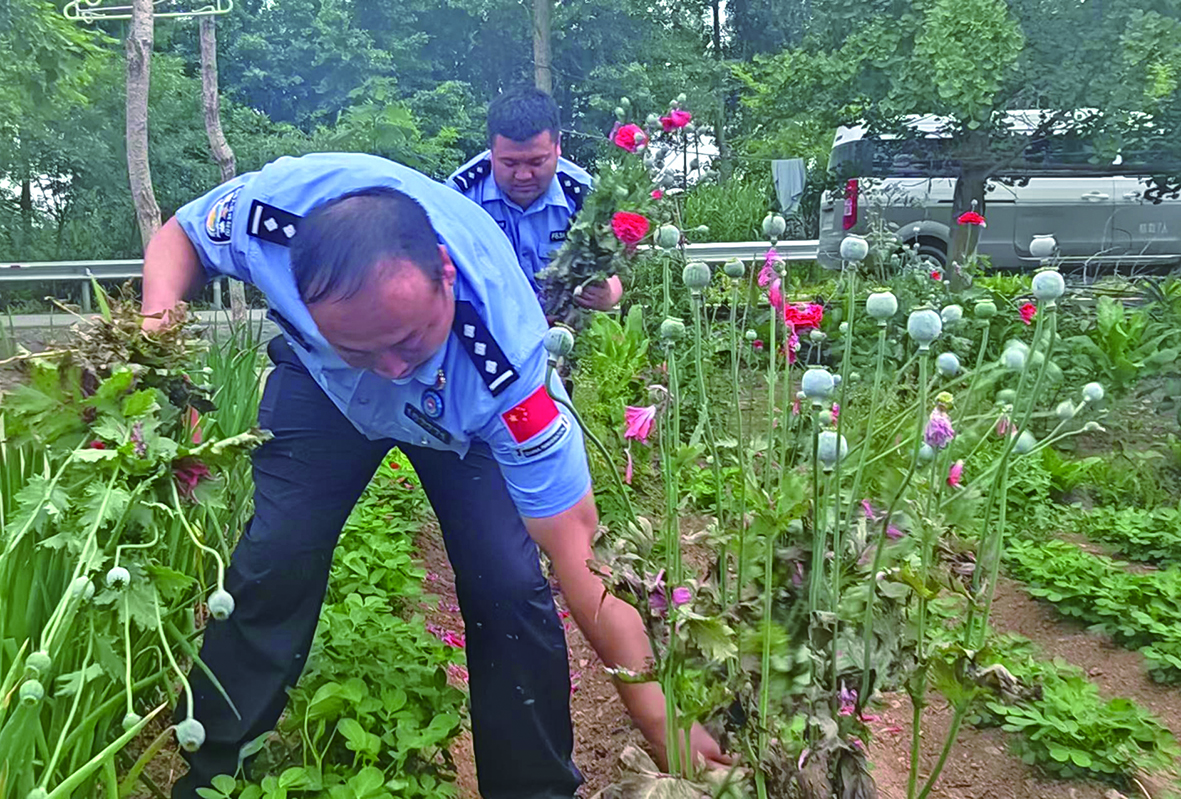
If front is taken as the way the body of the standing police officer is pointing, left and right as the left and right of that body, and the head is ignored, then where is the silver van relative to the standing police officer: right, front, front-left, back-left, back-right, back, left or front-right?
back-left

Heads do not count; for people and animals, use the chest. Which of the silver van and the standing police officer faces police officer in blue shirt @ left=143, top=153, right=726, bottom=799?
the standing police officer

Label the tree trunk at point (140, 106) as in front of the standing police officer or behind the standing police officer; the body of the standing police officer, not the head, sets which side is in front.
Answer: behind

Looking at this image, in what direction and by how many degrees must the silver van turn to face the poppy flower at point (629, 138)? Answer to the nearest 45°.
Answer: approximately 90° to its right

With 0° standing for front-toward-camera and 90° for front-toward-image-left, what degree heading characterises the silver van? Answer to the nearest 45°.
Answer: approximately 270°

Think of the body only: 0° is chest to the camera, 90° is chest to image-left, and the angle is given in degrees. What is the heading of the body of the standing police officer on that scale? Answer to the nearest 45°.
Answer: approximately 0°

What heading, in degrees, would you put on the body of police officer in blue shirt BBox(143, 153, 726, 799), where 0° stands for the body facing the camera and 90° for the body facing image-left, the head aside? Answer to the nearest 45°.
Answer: approximately 0°

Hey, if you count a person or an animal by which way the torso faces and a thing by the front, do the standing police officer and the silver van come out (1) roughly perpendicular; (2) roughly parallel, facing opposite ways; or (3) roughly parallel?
roughly perpendicular
